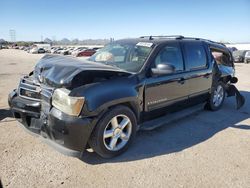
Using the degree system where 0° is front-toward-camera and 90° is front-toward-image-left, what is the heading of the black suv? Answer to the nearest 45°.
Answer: approximately 45°
